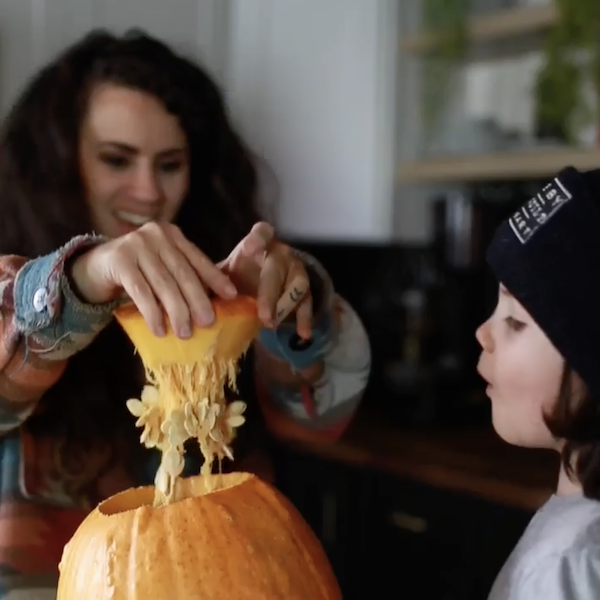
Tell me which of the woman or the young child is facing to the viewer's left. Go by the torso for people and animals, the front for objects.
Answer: the young child

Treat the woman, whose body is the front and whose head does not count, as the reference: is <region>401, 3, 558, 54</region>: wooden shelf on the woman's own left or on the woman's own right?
on the woman's own left

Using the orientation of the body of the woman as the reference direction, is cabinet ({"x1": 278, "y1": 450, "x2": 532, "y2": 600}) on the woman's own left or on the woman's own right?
on the woman's own left

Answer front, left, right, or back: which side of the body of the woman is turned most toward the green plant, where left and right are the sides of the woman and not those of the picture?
left

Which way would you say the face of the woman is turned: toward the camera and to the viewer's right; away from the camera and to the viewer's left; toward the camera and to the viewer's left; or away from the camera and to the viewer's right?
toward the camera and to the viewer's right

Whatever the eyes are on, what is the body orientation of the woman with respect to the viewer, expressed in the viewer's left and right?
facing the viewer and to the right of the viewer

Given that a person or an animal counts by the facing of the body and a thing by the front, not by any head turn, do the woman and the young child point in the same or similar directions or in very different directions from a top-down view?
very different directions

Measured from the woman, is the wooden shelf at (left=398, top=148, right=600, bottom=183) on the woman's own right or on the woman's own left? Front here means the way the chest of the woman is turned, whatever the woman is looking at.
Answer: on the woman's own left

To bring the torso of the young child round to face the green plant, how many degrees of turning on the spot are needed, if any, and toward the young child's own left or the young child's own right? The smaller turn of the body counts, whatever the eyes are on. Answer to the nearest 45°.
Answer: approximately 90° to the young child's own right

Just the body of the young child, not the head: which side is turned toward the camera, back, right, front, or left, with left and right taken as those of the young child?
left

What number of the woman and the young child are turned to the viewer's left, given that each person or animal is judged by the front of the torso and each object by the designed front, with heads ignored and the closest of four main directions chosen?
1

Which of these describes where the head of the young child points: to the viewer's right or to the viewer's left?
to the viewer's left
